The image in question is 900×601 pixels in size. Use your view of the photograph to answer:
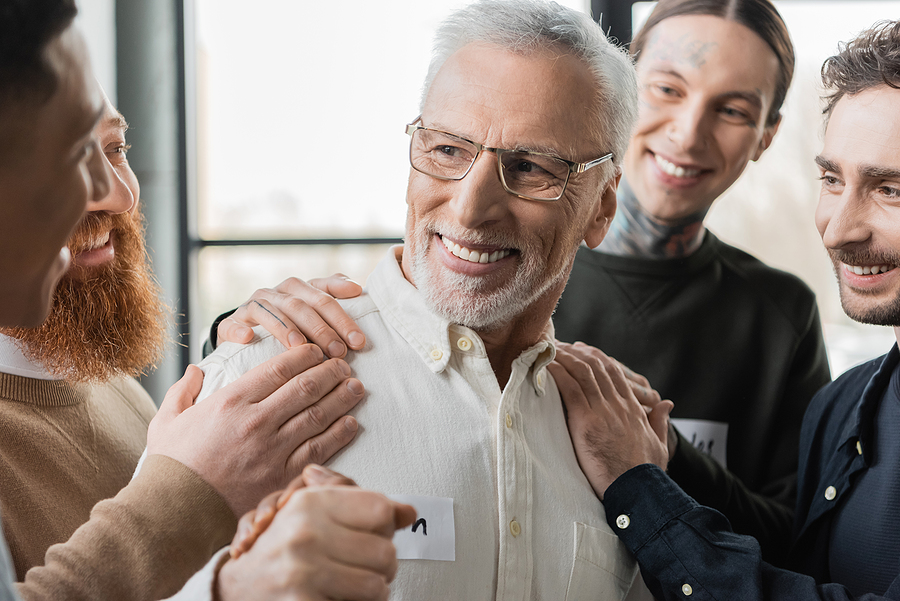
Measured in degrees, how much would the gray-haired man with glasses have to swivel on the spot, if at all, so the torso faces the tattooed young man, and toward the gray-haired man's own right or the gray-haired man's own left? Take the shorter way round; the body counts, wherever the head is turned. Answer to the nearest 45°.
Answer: approximately 90° to the gray-haired man's own left

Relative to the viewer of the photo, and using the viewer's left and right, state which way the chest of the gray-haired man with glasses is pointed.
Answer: facing the viewer and to the right of the viewer

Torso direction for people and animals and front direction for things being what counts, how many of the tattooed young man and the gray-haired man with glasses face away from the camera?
0

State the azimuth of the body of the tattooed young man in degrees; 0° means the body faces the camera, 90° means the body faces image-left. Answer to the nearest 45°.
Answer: approximately 45°

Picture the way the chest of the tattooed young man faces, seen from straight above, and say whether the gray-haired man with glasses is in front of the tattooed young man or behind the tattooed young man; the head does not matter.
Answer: in front
